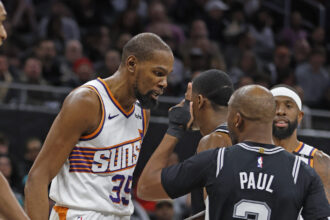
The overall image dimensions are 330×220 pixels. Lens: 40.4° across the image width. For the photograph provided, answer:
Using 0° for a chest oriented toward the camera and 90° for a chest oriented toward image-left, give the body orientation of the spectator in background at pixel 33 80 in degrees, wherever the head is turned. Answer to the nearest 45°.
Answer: approximately 0°

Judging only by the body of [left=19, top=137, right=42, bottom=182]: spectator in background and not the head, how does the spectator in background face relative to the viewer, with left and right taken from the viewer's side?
facing the viewer

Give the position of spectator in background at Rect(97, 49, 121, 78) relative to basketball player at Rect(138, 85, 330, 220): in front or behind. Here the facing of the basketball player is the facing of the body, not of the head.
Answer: in front

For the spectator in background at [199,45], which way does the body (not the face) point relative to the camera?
toward the camera

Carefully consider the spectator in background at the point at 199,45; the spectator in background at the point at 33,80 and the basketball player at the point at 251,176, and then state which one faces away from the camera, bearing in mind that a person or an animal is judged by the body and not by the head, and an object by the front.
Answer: the basketball player

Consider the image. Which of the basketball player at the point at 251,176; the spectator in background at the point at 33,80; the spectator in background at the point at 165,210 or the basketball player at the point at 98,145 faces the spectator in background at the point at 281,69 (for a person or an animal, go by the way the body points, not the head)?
the basketball player at the point at 251,176

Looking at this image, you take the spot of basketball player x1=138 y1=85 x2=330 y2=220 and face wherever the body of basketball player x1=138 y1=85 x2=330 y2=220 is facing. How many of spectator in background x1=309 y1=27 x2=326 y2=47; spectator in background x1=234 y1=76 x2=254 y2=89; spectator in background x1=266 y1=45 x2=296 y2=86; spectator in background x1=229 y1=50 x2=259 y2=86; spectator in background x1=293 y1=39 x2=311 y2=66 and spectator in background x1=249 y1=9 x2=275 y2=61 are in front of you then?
6

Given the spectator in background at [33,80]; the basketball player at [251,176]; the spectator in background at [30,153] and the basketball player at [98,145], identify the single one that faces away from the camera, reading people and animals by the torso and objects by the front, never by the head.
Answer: the basketball player at [251,176]

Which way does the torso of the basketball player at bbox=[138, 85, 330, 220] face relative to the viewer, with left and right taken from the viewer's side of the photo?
facing away from the viewer

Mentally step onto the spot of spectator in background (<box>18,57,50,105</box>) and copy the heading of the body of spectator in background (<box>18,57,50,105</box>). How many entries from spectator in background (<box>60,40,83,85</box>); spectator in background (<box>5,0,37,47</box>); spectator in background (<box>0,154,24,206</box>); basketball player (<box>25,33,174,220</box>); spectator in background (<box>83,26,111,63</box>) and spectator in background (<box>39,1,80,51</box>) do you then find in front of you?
2

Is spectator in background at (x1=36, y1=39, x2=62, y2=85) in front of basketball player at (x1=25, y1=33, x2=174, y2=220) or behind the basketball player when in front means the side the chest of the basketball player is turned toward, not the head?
behind

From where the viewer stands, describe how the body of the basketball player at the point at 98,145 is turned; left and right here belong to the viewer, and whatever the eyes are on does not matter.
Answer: facing the viewer and to the right of the viewer
